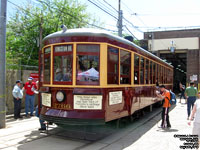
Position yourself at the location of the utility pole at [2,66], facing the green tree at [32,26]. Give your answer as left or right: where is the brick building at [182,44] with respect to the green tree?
right

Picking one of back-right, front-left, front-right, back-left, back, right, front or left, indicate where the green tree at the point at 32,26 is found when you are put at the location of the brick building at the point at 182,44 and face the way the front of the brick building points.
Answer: front-right

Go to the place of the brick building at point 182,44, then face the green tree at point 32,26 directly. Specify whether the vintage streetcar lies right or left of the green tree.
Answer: left

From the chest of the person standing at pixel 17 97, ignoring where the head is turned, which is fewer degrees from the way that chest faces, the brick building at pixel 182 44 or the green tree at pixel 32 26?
the brick building

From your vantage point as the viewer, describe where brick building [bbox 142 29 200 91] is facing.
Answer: facing the viewer

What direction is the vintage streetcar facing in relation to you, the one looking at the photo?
facing the viewer and to the left of the viewer
